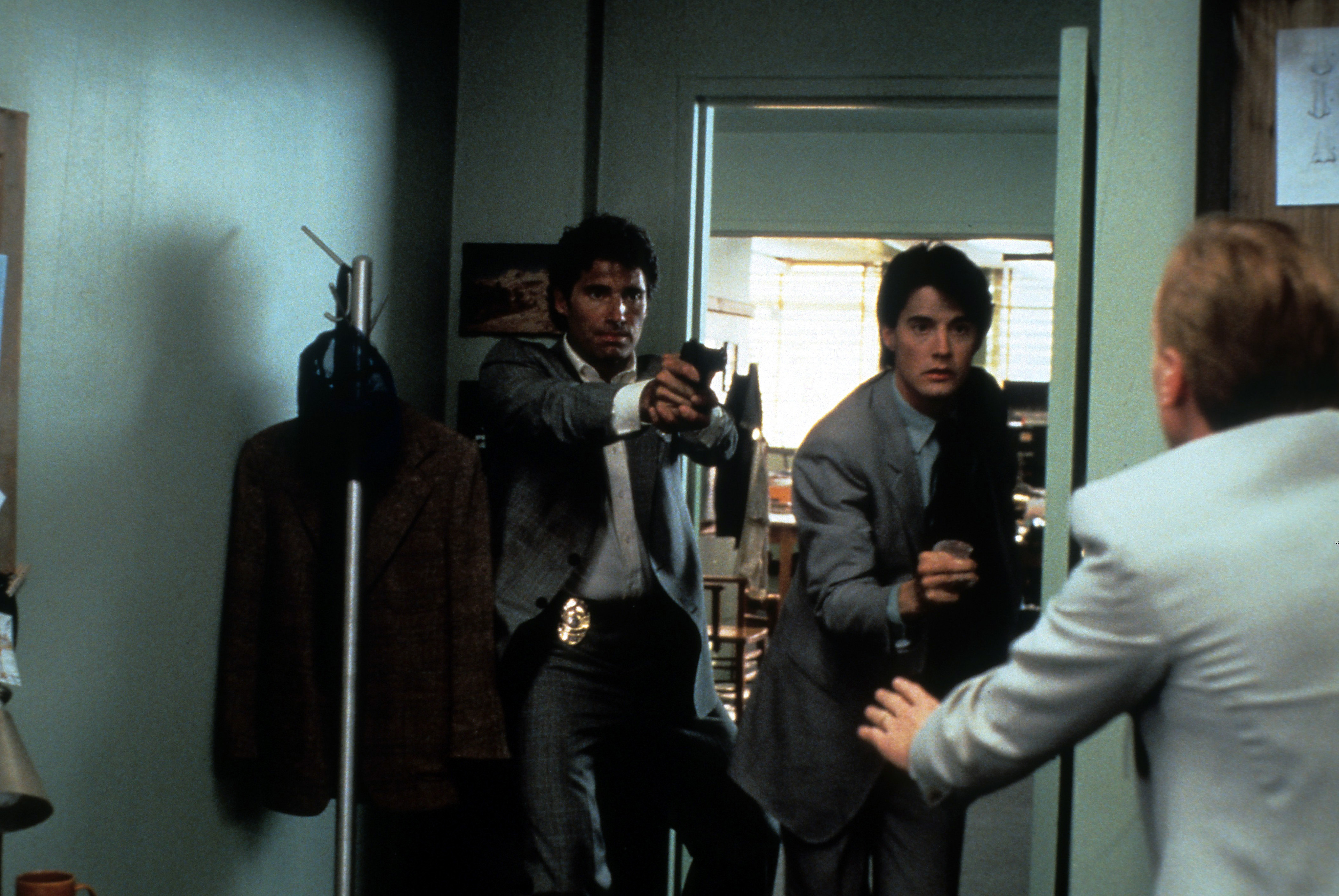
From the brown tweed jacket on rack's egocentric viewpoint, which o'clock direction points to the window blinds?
The window blinds is roughly at 7 o'clock from the brown tweed jacket on rack.

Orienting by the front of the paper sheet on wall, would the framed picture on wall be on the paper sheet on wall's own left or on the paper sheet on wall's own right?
on the paper sheet on wall's own right

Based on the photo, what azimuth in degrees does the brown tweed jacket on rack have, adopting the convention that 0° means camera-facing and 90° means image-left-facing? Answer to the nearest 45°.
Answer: approximately 0°

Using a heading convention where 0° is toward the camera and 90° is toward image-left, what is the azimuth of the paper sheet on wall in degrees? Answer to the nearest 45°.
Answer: approximately 0°

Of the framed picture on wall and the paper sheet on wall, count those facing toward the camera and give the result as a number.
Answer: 2

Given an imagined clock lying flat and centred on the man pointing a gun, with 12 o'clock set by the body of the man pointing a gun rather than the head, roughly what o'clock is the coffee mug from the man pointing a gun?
The coffee mug is roughly at 3 o'clock from the man pointing a gun.

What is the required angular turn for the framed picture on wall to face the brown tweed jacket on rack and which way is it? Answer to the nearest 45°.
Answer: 0° — it already faces it

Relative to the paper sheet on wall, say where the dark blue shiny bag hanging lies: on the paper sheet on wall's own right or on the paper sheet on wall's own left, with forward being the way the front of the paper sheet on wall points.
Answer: on the paper sheet on wall's own right

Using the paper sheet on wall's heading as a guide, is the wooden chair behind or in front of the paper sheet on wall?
behind

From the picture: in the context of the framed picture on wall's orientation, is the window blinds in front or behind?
behind

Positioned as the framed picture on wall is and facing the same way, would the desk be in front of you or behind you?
behind

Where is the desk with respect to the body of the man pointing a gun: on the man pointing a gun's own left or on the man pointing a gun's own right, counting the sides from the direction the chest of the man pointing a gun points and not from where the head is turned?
on the man pointing a gun's own left

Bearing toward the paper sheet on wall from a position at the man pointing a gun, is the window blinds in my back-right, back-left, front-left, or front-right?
back-left

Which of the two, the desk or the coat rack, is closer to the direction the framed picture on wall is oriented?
the coat rack
